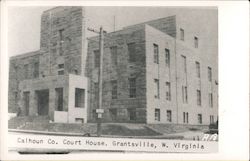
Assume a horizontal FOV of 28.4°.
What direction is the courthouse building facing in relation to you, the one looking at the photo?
facing the viewer and to the left of the viewer
